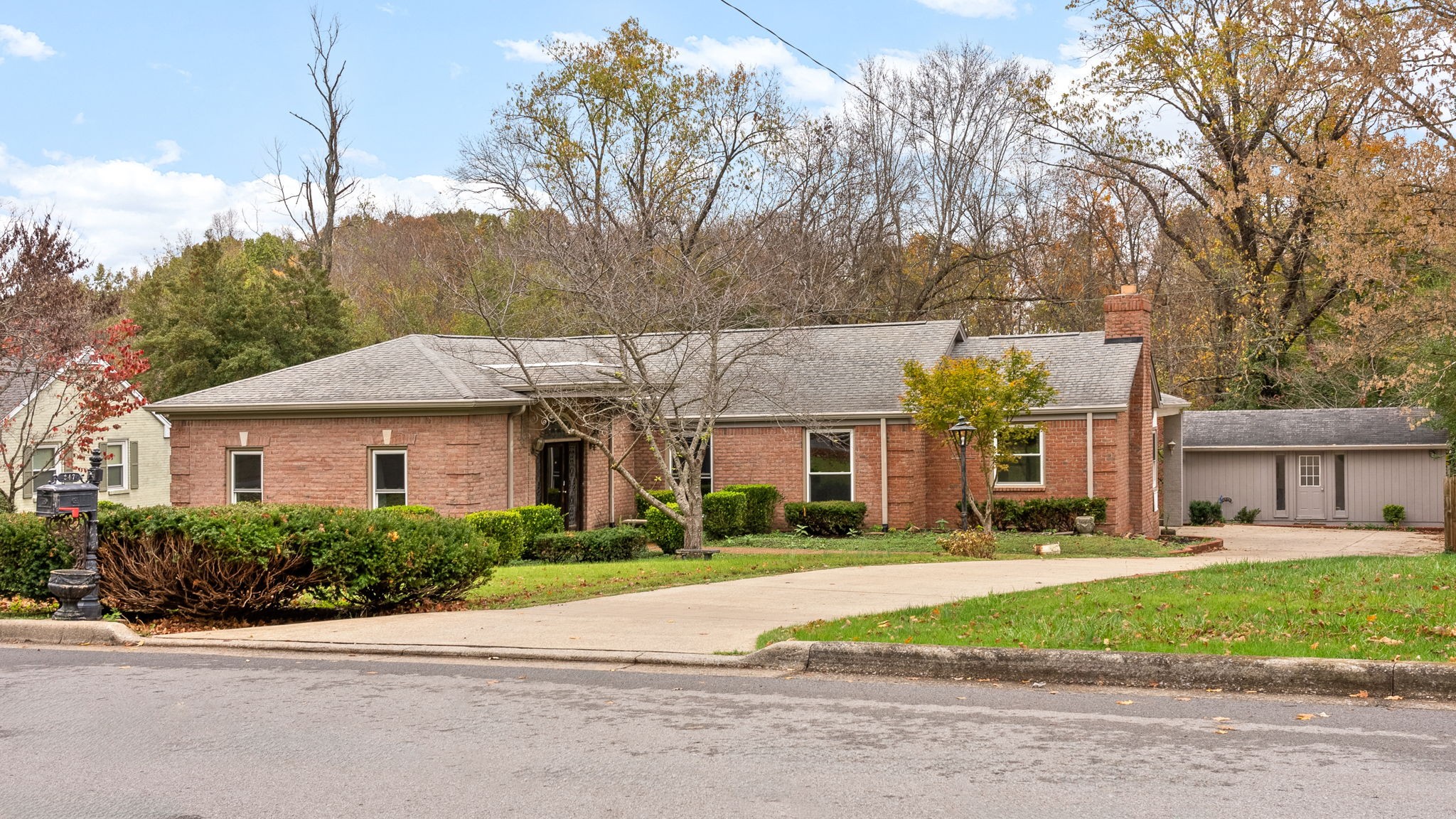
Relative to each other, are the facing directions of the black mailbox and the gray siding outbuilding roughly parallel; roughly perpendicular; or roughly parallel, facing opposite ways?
roughly parallel

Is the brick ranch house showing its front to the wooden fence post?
no

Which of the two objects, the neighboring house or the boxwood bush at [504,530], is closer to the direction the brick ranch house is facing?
the boxwood bush

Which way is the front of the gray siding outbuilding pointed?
toward the camera

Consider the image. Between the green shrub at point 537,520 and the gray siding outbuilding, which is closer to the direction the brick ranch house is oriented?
the green shrub

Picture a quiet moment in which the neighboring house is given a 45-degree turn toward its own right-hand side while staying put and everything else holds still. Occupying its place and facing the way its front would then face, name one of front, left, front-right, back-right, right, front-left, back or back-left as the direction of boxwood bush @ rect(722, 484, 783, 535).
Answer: left

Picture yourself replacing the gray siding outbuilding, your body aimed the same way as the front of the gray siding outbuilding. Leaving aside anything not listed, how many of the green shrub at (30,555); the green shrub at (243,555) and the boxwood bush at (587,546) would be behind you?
0

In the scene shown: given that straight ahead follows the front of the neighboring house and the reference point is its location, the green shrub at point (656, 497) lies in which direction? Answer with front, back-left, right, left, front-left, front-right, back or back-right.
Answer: front-left

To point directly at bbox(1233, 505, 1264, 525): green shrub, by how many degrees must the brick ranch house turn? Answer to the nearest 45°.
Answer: approximately 135° to its left

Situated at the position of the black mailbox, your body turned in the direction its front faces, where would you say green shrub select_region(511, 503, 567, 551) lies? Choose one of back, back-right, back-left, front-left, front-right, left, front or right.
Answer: back

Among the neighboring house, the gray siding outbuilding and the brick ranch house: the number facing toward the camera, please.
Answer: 3

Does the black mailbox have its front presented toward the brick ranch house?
no

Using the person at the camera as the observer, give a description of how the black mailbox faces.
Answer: facing the viewer and to the left of the viewer

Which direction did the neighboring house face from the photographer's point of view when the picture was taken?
facing the viewer

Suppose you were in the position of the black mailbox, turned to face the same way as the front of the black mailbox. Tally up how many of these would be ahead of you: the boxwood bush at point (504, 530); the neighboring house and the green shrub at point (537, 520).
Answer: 0
